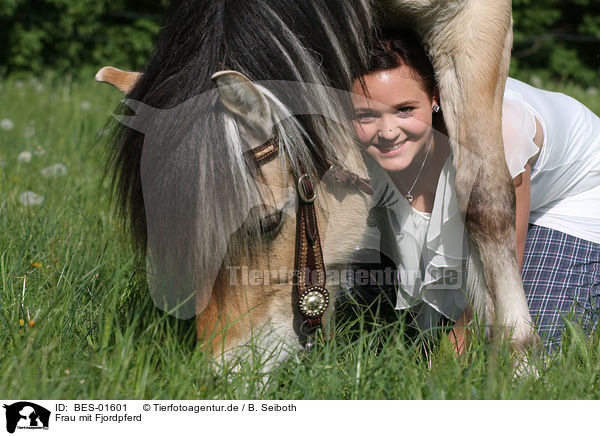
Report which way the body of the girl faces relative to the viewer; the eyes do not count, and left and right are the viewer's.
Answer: facing the viewer and to the left of the viewer

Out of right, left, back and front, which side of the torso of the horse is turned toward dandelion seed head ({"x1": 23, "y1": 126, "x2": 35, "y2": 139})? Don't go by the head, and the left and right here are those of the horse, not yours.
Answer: right

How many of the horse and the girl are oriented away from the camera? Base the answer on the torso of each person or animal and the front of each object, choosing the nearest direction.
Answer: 0

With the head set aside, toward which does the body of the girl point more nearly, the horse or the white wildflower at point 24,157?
the horse

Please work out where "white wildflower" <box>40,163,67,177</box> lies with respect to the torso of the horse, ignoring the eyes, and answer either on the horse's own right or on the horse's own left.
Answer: on the horse's own right

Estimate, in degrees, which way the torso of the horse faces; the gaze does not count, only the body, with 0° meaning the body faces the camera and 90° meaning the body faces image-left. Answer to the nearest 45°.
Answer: approximately 45°

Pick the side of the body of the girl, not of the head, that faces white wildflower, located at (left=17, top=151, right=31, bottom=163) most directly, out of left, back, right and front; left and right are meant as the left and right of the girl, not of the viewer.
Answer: right
